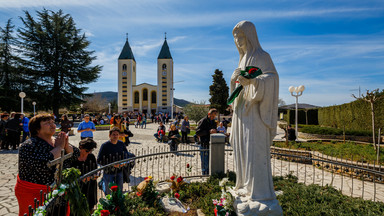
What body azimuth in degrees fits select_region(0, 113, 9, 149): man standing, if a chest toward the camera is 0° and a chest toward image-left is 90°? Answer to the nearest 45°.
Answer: approximately 270°

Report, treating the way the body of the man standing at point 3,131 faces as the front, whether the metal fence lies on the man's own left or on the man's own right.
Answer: on the man's own right

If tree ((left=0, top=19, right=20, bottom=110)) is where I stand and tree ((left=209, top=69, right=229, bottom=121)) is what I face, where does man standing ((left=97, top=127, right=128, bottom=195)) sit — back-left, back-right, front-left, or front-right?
front-right

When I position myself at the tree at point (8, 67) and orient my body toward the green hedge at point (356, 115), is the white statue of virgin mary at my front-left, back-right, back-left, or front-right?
front-right

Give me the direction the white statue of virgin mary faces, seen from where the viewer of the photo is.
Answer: facing the viewer and to the left of the viewer

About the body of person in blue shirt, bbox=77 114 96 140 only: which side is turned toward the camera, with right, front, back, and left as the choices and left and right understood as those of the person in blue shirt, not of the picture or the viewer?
front

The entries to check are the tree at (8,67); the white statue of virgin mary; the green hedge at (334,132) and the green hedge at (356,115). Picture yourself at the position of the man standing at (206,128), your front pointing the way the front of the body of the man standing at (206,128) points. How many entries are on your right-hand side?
1

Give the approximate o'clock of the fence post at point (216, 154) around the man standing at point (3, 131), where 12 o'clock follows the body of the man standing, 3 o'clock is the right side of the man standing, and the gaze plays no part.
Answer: The fence post is roughly at 2 o'clock from the man standing.
